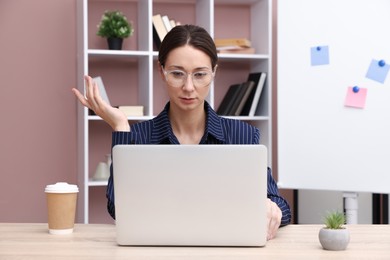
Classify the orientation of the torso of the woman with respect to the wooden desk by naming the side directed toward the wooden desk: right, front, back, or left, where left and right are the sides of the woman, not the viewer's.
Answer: front

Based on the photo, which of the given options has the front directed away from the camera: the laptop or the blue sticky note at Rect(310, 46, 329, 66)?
the laptop

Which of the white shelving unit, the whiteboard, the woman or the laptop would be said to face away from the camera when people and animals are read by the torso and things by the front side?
the laptop

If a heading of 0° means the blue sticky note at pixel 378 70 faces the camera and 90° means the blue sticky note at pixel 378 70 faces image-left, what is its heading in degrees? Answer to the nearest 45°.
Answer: approximately 0°

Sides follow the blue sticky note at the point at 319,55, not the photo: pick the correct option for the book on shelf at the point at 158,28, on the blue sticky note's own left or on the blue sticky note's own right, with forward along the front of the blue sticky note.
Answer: on the blue sticky note's own right

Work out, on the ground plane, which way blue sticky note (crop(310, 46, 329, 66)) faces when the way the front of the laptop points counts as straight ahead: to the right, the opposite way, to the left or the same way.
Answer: the opposite way

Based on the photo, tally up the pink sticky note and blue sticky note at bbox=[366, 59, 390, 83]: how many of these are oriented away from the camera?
0

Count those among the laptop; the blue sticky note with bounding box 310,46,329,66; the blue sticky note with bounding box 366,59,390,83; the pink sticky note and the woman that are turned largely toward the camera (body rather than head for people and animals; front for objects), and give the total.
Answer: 4

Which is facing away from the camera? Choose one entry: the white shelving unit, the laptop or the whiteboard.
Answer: the laptop

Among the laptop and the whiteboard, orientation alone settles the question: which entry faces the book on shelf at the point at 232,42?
the laptop

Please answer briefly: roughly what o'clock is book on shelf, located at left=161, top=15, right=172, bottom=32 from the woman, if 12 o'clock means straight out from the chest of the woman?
The book on shelf is roughly at 6 o'clock from the woman.

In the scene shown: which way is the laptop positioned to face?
away from the camera
